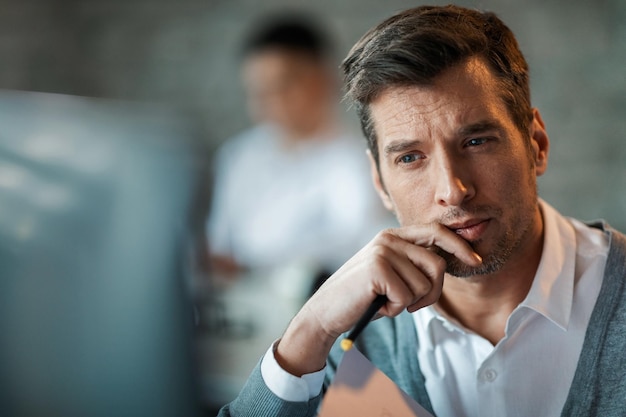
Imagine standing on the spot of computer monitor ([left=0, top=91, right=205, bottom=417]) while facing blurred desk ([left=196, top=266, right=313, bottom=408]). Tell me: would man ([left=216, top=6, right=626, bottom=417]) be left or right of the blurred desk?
right

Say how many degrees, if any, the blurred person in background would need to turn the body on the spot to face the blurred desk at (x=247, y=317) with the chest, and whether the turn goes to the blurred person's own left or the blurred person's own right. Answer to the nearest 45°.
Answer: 0° — they already face it

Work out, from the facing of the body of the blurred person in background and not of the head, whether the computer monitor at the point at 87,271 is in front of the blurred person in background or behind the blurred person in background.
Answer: in front

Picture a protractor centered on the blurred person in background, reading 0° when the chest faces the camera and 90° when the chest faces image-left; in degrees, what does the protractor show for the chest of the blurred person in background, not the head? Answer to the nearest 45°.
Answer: approximately 0°

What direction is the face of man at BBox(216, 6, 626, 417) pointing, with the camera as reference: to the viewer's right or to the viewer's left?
to the viewer's left

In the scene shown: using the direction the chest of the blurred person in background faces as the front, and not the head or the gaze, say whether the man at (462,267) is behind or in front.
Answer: in front
